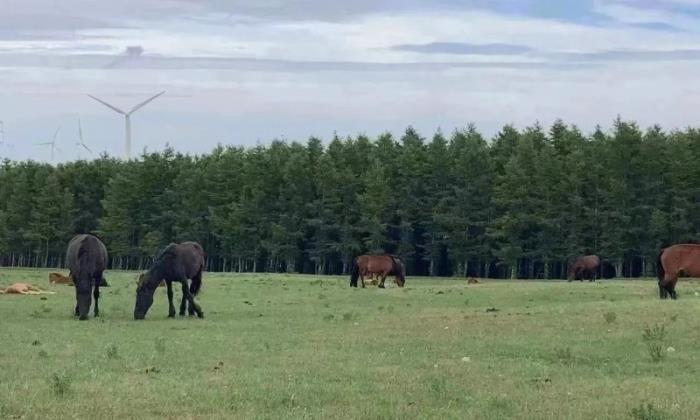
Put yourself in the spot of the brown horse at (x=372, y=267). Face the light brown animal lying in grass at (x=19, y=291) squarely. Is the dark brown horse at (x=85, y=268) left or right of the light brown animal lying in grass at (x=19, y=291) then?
left

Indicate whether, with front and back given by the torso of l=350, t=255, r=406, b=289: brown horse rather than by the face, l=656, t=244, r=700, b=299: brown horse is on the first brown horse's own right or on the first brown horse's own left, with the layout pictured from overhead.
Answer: on the first brown horse's own right

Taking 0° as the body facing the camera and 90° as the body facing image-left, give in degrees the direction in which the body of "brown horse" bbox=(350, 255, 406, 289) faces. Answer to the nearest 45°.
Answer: approximately 270°
